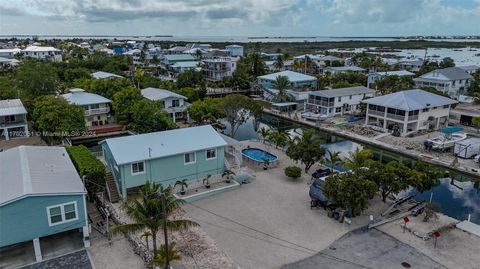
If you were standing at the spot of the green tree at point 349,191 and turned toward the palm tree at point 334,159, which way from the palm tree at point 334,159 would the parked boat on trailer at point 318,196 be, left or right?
left

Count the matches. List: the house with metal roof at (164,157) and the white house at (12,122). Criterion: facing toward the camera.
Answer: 2

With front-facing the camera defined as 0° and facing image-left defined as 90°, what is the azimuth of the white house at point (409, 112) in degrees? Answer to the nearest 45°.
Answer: approximately 45°

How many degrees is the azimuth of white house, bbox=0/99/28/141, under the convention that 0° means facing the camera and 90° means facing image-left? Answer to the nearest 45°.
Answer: approximately 0°

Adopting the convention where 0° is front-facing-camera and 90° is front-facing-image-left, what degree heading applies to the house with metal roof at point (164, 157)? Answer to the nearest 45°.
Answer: approximately 0°

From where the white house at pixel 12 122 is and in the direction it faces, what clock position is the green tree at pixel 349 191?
The green tree is roughly at 11 o'clock from the white house.

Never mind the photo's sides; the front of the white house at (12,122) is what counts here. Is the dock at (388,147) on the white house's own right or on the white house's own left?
on the white house's own left

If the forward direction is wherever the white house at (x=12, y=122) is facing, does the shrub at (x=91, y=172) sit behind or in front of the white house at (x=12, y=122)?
in front

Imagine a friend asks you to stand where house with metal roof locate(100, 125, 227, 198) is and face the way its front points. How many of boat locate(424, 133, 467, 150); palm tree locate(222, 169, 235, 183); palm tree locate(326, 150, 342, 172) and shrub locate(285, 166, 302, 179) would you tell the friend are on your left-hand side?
4

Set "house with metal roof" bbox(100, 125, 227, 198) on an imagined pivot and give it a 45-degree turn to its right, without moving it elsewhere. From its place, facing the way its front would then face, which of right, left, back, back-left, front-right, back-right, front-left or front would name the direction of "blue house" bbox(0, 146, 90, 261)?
front

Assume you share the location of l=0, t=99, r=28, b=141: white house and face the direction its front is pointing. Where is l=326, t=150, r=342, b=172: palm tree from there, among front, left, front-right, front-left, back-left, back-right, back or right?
front-left
